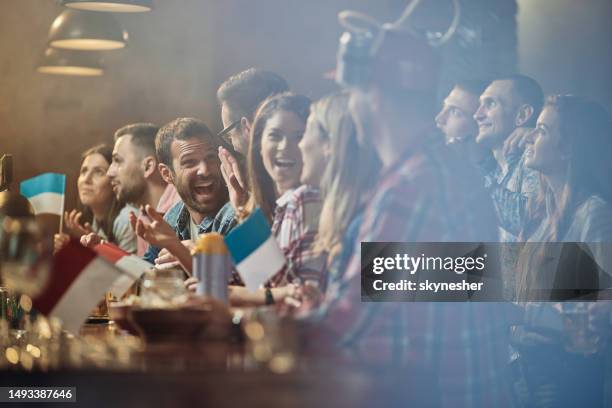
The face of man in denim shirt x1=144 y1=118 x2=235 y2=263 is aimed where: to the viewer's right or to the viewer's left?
to the viewer's right

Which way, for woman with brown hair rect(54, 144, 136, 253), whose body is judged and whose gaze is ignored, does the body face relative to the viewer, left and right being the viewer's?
facing the viewer and to the left of the viewer

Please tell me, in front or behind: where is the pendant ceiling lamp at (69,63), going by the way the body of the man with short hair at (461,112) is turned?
in front

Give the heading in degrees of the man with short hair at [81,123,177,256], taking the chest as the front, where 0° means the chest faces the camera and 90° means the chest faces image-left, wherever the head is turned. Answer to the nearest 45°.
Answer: approximately 90°

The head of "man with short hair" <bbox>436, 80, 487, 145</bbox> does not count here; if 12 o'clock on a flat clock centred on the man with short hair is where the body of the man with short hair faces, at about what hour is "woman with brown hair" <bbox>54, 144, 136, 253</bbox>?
The woman with brown hair is roughly at 12 o'clock from the man with short hair.

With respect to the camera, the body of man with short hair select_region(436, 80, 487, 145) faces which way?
to the viewer's left

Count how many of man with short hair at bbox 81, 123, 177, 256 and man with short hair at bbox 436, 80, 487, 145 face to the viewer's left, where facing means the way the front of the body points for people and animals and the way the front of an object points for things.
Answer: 2

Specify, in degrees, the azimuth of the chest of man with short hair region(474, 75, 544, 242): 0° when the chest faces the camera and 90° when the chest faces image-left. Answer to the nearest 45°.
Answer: approximately 45°

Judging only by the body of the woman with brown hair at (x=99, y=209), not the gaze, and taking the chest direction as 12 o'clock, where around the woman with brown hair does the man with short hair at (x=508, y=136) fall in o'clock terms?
The man with short hair is roughly at 8 o'clock from the woman with brown hair.

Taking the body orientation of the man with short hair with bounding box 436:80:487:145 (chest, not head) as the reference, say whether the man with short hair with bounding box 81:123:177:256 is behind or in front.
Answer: in front
